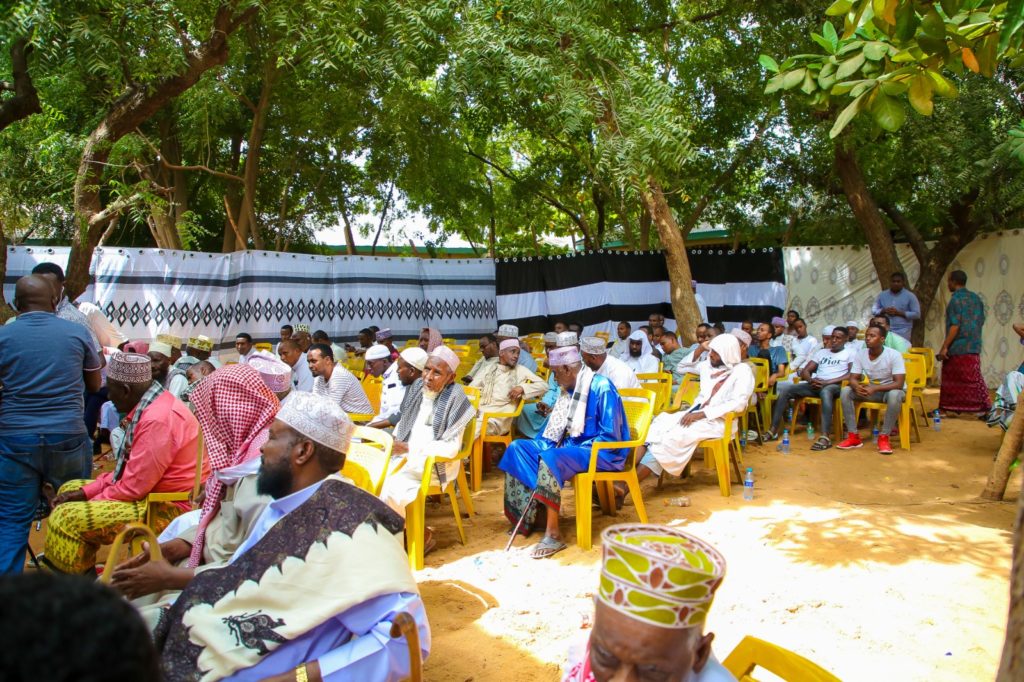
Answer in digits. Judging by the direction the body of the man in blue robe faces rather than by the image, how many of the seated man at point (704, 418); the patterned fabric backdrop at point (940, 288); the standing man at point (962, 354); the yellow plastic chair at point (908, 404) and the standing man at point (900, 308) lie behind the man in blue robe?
5

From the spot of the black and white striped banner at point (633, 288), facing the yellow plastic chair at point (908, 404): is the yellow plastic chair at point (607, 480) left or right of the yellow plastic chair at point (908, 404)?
right

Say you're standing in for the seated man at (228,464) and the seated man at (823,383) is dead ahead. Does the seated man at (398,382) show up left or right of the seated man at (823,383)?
left

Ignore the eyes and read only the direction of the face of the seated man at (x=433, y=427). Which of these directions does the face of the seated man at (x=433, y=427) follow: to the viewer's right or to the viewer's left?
to the viewer's left

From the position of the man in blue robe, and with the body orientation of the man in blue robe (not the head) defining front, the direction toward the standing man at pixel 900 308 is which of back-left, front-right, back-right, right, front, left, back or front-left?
back

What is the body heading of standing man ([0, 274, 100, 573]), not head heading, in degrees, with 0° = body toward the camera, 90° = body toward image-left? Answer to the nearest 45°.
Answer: approximately 180°

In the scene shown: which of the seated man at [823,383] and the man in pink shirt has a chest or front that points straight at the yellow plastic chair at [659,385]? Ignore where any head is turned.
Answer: the seated man

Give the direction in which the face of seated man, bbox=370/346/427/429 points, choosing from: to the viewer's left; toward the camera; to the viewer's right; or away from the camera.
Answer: to the viewer's left
